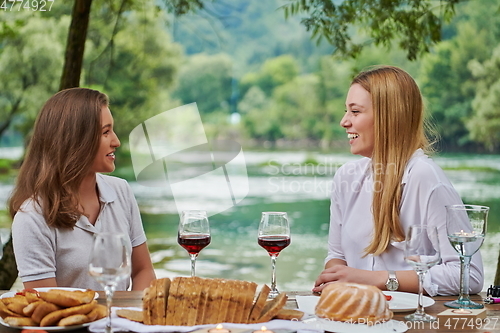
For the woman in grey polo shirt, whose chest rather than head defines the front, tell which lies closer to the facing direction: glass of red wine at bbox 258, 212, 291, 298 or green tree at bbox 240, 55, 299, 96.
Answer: the glass of red wine

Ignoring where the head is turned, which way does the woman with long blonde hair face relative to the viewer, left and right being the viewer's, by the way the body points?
facing the viewer and to the left of the viewer

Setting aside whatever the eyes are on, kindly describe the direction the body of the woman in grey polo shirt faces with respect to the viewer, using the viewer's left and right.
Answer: facing the viewer and to the right of the viewer

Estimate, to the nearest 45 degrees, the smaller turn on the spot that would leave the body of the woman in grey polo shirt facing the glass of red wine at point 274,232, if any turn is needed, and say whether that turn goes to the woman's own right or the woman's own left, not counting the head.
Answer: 0° — they already face it

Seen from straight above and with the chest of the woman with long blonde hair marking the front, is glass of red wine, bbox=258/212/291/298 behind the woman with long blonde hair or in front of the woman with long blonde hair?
in front

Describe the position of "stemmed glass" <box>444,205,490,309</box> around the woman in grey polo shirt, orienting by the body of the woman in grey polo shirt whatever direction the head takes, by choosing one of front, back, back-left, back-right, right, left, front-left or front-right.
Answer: front

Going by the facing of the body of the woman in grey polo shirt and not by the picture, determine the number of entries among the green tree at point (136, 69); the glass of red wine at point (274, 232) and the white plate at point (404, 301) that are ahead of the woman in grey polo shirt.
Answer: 2

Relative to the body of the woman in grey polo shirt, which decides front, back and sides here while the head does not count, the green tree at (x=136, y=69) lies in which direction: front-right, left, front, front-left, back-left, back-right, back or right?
back-left

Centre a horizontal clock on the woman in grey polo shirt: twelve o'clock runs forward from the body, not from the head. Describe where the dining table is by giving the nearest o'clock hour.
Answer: The dining table is roughly at 12 o'clock from the woman in grey polo shirt.

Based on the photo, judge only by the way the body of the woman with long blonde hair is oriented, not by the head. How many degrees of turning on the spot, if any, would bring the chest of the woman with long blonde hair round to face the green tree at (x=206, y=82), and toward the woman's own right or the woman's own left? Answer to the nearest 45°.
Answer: approximately 135° to the woman's own right

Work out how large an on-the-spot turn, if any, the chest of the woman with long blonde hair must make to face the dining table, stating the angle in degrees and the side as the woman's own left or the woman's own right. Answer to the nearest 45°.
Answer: approximately 45° to the woman's own left

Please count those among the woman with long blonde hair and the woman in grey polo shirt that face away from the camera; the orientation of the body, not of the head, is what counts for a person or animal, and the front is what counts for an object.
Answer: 0

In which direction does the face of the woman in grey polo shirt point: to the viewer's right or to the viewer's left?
to the viewer's right

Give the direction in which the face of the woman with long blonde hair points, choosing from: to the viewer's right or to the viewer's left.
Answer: to the viewer's left
